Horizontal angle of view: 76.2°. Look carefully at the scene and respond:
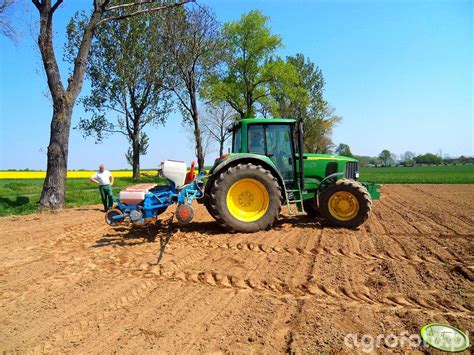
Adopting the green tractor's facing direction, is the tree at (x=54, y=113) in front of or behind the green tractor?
behind

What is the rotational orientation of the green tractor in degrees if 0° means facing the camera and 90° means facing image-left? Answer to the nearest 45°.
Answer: approximately 270°

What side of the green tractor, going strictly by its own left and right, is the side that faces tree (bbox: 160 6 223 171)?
left

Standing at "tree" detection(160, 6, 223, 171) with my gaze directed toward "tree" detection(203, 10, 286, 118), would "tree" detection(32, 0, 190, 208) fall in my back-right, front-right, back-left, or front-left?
back-right
